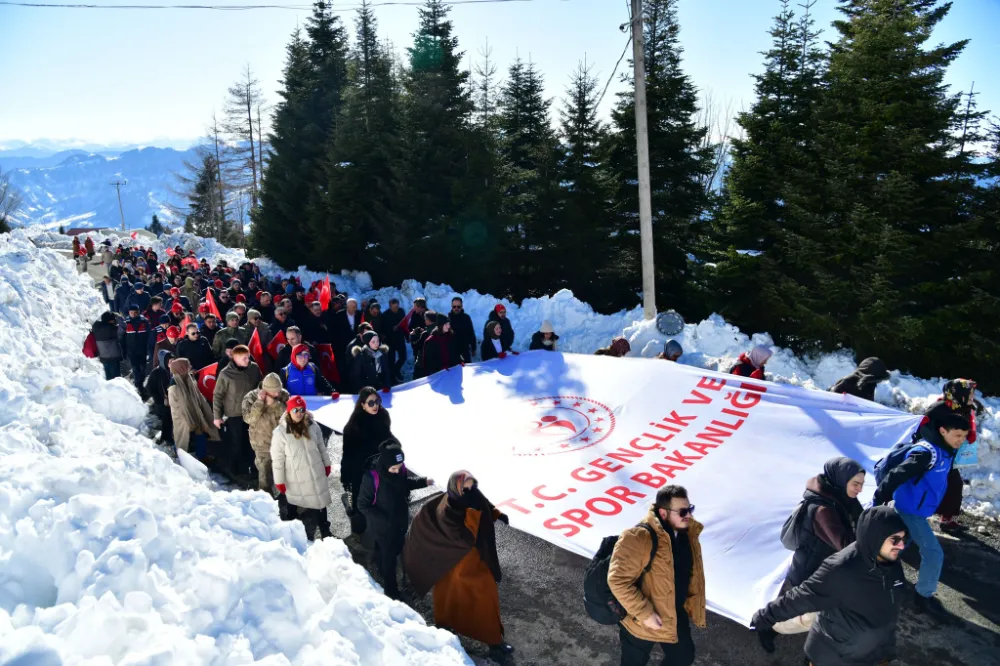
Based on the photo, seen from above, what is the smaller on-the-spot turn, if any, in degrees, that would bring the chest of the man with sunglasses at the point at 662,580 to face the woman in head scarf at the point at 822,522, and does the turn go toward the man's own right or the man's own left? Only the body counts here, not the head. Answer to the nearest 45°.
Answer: approximately 90° to the man's own left

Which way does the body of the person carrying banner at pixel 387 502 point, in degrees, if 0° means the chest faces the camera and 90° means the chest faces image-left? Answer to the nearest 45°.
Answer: approximately 315°

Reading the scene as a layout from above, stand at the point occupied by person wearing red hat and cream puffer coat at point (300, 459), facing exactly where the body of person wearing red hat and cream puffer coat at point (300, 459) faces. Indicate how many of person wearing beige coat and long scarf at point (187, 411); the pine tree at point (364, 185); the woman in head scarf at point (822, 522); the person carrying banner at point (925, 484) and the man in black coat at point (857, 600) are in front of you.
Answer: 3

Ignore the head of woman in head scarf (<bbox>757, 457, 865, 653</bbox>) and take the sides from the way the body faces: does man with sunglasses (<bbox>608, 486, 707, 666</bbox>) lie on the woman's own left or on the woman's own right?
on the woman's own right
